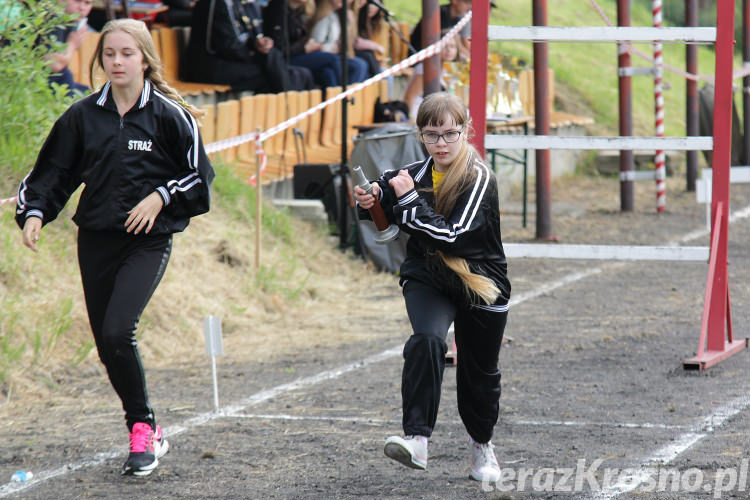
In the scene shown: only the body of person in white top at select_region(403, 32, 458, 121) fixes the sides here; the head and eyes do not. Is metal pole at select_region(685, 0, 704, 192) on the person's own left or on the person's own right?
on the person's own left

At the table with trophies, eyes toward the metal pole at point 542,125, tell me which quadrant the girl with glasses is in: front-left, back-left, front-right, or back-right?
front-right

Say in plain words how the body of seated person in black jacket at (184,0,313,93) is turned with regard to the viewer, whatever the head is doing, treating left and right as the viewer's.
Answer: facing the viewer and to the right of the viewer

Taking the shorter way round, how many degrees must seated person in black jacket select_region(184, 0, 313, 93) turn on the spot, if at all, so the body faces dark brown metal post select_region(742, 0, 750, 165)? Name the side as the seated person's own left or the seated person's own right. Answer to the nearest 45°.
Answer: approximately 90° to the seated person's own left

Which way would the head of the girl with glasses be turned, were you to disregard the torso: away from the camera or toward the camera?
toward the camera

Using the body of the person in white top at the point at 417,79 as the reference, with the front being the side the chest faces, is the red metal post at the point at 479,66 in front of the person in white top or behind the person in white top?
in front

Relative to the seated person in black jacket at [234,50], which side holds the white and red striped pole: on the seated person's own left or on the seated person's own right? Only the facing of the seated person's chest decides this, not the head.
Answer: on the seated person's own left

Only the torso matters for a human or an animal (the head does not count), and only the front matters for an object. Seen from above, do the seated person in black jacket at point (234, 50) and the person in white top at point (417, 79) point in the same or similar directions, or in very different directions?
same or similar directions

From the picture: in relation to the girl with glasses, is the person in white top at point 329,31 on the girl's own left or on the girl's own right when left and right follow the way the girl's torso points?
on the girl's own right

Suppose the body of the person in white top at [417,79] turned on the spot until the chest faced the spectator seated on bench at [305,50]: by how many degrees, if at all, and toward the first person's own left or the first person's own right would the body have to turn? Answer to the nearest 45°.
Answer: approximately 135° to the first person's own right

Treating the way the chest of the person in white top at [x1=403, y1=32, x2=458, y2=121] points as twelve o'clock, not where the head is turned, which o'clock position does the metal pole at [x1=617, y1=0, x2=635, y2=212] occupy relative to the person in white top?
The metal pole is roughly at 10 o'clock from the person in white top.

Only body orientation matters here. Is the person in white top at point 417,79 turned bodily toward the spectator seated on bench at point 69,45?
no

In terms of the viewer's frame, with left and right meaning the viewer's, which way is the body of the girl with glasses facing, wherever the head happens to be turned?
facing the viewer and to the left of the viewer

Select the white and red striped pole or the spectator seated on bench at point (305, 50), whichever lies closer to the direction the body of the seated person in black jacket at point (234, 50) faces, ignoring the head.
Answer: the white and red striped pole

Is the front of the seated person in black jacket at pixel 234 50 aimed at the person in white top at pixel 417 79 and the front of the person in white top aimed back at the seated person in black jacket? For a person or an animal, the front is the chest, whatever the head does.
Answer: no

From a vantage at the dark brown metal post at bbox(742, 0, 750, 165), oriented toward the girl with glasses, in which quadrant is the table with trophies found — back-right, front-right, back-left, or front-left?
front-right

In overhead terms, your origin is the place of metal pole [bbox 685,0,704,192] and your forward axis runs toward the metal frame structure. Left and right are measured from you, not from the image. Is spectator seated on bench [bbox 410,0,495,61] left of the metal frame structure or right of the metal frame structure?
right

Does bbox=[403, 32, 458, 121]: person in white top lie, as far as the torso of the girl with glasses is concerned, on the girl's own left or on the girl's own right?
on the girl's own right

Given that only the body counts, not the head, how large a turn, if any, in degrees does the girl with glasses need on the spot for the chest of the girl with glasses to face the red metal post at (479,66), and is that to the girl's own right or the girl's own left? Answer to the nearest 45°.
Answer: approximately 135° to the girl's own right
